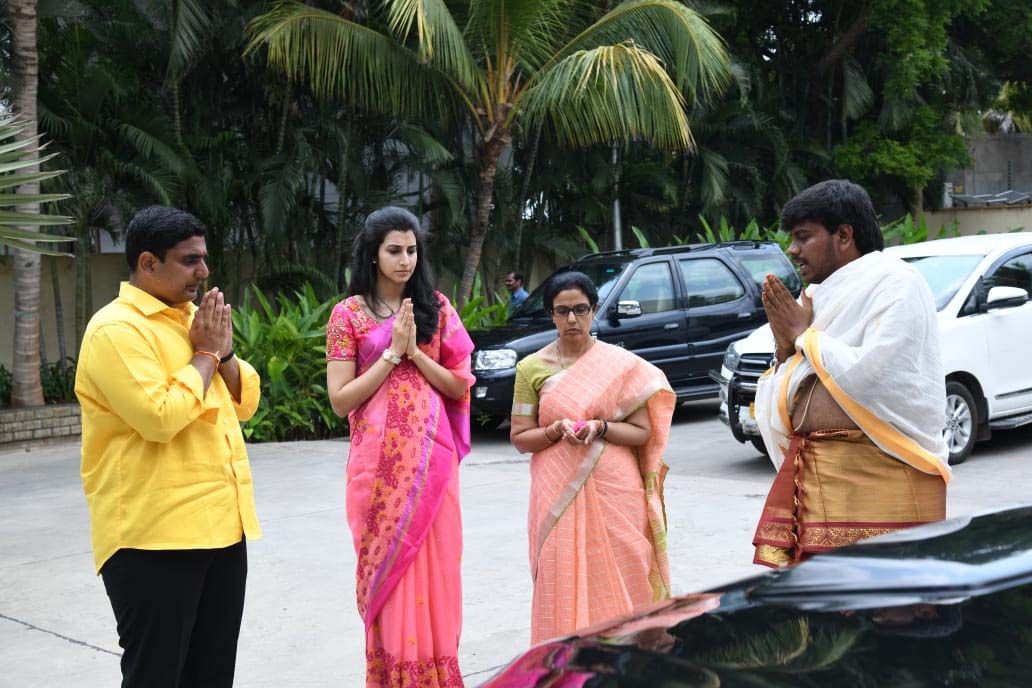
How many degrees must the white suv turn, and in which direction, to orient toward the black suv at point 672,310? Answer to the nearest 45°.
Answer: approximately 90° to its right

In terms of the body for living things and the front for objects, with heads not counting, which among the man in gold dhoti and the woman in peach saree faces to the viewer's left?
the man in gold dhoti

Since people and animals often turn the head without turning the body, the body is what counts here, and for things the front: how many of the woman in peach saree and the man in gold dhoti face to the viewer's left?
1

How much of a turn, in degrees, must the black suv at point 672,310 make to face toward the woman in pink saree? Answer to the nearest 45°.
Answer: approximately 45° to its left

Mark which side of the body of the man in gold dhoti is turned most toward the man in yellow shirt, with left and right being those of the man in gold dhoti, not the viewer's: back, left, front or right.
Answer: front

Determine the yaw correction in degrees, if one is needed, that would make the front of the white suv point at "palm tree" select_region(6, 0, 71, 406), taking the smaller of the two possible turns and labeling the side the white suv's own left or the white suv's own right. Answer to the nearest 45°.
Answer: approximately 45° to the white suv's own right

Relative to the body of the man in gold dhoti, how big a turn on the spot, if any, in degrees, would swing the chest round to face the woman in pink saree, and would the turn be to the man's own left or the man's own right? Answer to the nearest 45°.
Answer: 0° — they already face them

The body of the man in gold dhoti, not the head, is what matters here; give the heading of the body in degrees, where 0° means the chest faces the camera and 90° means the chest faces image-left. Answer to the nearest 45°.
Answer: approximately 90°

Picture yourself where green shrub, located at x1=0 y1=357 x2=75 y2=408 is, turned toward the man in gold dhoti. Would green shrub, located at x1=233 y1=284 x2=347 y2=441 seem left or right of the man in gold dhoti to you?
left

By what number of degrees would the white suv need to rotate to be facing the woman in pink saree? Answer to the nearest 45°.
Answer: approximately 45° to its left

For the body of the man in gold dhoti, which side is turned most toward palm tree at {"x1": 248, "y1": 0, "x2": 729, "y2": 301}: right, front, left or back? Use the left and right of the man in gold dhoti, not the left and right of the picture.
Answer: right

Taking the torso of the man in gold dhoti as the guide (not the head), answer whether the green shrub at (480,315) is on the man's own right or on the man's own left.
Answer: on the man's own right

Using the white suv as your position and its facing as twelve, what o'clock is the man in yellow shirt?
The man in yellow shirt is roughly at 11 o'clock from the white suv.

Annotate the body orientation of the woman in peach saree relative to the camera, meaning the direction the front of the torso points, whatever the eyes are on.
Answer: toward the camera

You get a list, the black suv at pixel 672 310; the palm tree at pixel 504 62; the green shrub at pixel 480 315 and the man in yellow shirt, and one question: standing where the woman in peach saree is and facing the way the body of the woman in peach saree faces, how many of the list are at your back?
3

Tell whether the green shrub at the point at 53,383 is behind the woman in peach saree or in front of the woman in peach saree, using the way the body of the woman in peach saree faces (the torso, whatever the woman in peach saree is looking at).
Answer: behind
